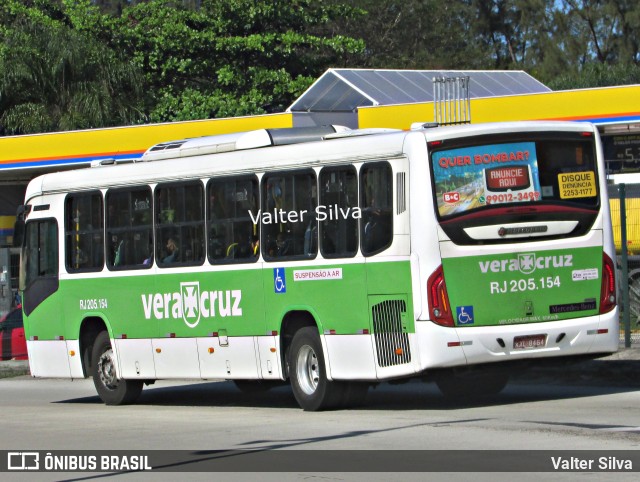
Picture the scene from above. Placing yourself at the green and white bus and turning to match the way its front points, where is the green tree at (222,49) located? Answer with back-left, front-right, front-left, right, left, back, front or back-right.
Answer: front-right

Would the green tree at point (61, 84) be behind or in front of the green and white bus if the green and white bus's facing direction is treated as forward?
in front

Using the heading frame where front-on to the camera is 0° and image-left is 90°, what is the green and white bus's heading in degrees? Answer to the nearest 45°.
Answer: approximately 135°
